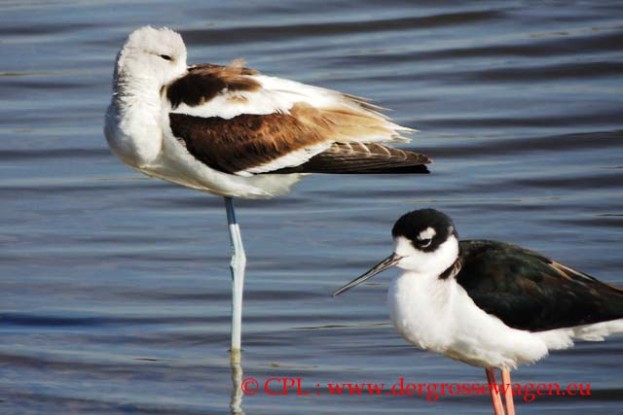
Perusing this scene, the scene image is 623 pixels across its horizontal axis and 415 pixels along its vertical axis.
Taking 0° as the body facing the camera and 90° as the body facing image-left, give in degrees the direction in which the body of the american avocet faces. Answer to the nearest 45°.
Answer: approximately 90°

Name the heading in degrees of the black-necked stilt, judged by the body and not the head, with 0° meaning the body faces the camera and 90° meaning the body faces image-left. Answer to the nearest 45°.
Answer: approximately 90°

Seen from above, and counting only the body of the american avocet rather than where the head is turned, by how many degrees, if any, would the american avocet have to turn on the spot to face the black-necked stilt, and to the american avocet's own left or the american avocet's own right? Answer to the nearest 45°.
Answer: approximately 135° to the american avocet's own left

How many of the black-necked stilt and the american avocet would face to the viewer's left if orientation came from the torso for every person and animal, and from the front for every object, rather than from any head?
2

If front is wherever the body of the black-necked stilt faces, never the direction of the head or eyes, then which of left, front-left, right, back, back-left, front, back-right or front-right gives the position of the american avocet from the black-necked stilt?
front-right
